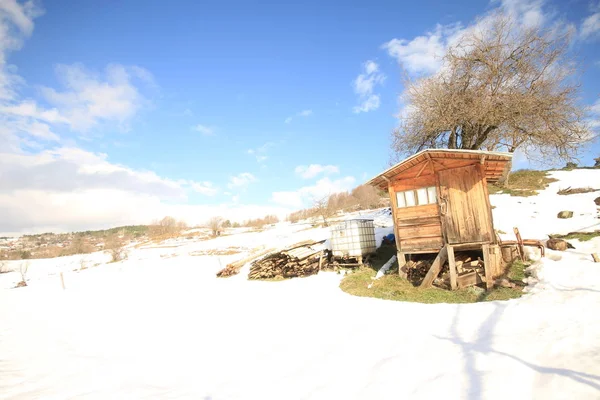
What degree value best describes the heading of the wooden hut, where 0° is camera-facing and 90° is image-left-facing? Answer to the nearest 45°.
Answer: approximately 0°

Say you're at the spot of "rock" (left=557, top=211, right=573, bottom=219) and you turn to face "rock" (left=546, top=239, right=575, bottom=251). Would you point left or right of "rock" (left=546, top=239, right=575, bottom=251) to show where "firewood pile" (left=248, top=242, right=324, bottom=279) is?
right

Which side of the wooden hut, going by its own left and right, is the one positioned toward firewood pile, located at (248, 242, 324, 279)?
right

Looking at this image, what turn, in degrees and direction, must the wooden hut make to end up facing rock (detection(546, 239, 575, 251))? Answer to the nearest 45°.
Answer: approximately 135° to its left

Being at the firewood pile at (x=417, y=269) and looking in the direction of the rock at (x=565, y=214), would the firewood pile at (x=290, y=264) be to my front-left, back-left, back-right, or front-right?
back-left

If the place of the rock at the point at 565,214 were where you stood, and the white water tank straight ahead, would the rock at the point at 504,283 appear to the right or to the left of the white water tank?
left

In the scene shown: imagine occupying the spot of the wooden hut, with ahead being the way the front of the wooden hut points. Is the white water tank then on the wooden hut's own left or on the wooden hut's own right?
on the wooden hut's own right

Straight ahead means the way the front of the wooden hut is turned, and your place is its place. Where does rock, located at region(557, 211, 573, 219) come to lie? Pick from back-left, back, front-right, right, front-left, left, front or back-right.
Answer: back-left
